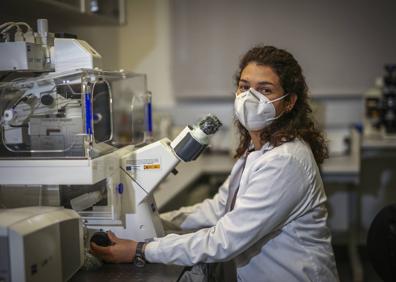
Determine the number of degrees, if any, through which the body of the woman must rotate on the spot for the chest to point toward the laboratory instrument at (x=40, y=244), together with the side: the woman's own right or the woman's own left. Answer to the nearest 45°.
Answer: approximately 45° to the woman's own left

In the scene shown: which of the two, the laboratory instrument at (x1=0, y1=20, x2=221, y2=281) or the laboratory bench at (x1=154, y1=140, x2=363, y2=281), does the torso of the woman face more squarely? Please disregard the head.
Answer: the laboratory instrument

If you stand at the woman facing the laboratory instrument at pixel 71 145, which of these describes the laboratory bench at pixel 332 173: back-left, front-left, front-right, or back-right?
back-right

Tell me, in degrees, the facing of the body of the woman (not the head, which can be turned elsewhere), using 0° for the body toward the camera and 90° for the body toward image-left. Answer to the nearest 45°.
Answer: approximately 90°

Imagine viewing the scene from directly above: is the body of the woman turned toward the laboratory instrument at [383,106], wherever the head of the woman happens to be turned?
no

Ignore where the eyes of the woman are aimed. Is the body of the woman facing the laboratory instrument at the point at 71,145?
yes

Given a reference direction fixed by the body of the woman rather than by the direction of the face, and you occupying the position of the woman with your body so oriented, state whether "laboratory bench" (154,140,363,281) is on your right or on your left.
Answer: on your right
